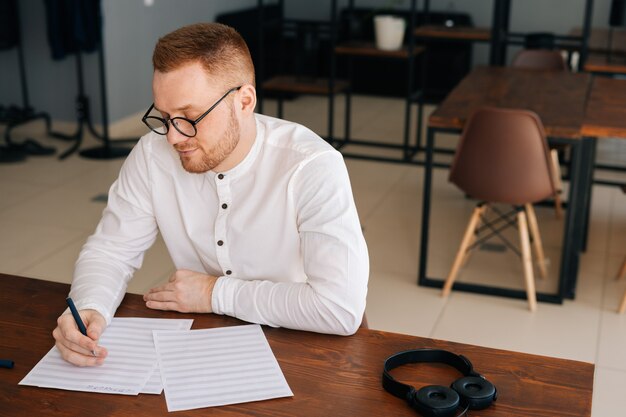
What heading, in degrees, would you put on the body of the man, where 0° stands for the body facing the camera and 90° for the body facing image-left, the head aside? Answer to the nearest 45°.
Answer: approximately 45°

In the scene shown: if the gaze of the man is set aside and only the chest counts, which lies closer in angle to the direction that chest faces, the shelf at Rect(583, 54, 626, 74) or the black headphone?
the black headphone

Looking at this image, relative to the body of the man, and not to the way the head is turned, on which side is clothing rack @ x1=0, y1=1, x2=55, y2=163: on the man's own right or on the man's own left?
on the man's own right

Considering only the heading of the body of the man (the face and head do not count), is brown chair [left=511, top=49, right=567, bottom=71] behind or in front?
behind

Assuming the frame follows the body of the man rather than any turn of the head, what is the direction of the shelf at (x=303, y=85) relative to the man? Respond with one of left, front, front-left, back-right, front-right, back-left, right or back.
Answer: back-right

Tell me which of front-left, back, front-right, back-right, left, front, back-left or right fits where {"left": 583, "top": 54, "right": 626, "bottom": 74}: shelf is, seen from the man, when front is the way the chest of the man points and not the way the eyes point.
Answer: back

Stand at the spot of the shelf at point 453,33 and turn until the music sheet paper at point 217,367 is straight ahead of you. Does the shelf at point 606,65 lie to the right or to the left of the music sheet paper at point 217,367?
left
